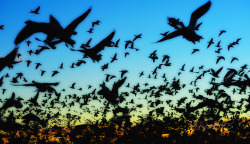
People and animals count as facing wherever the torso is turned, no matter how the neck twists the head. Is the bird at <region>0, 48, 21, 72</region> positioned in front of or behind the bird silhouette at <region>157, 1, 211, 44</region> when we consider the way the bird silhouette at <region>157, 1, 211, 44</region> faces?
in front

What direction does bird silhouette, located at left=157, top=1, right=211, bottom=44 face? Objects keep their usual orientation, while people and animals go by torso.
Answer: to the viewer's left

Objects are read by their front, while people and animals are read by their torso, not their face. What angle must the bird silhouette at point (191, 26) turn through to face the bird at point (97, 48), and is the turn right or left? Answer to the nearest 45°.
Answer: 0° — it already faces it

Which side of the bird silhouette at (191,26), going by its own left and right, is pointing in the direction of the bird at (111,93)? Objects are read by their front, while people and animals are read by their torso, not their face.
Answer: front
